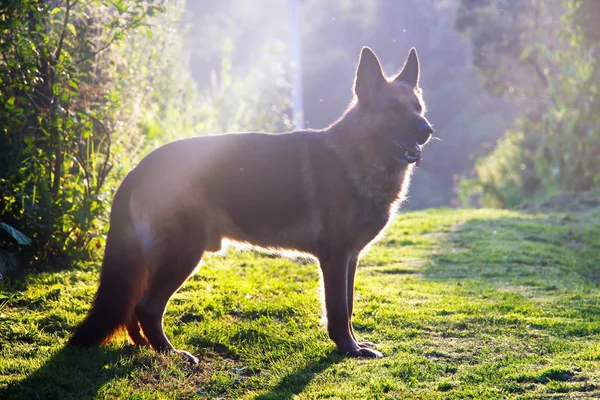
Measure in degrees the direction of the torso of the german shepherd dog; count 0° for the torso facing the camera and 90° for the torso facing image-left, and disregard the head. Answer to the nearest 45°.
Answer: approximately 270°
